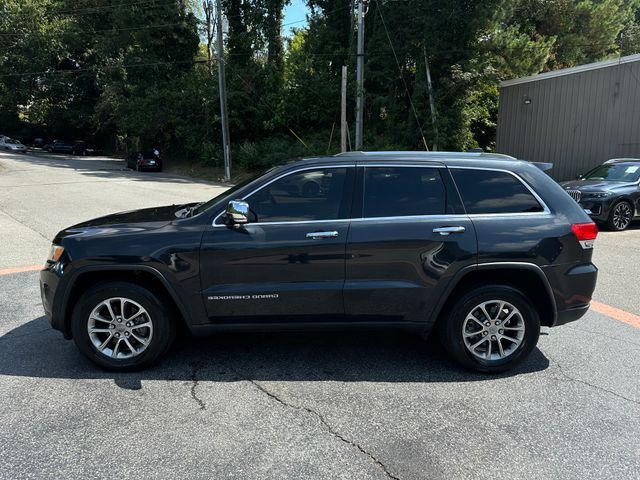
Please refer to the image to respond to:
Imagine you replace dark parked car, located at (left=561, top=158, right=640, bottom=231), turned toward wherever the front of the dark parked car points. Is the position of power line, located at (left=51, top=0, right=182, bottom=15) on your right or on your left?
on your right

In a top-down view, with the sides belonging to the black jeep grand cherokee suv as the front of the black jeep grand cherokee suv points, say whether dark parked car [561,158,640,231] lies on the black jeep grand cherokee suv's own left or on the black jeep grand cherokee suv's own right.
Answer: on the black jeep grand cherokee suv's own right

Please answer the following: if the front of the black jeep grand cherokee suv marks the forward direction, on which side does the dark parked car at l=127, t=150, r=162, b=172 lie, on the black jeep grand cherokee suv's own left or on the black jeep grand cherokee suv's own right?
on the black jeep grand cherokee suv's own right

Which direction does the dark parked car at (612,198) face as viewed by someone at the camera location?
facing the viewer and to the left of the viewer

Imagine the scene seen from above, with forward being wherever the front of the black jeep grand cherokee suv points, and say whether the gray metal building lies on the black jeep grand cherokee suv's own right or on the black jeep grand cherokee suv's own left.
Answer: on the black jeep grand cherokee suv's own right

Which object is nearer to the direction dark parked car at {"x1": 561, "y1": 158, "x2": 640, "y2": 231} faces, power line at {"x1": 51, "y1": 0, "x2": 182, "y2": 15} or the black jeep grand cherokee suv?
the black jeep grand cherokee suv

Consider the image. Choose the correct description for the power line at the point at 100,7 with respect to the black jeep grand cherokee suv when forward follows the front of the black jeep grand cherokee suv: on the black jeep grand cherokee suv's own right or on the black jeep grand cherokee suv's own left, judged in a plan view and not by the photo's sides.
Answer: on the black jeep grand cherokee suv's own right

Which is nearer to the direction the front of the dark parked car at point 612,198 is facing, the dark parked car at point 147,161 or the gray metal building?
the dark parked car

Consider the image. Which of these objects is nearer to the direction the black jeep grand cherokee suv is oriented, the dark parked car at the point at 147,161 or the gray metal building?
the dark parked car

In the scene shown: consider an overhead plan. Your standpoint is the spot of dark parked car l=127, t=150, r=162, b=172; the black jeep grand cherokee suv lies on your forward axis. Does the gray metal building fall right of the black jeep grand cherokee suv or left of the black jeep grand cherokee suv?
left

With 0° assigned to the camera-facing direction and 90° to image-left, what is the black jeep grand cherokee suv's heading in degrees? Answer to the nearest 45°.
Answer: approximately 90°

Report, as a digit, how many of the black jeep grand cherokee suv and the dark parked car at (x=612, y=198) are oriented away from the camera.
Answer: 0
